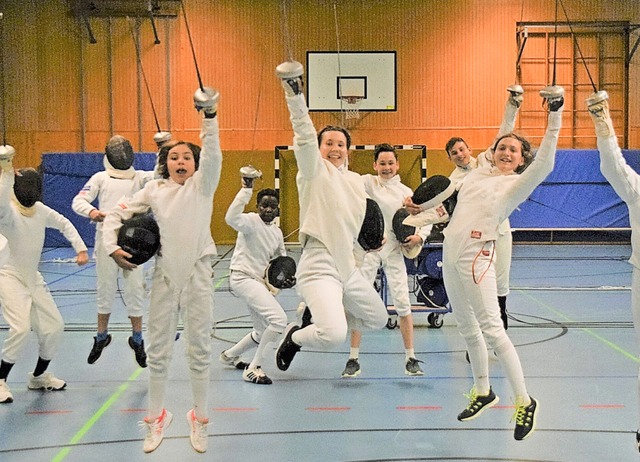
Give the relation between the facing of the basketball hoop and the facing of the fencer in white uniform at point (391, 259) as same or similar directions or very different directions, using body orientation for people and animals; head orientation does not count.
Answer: same or similar directions

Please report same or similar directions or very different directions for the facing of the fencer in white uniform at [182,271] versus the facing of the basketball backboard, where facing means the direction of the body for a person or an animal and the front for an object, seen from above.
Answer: same or similar directions

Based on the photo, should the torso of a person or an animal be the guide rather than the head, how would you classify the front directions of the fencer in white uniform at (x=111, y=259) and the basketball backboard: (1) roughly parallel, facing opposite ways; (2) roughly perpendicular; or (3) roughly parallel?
roughly parallel

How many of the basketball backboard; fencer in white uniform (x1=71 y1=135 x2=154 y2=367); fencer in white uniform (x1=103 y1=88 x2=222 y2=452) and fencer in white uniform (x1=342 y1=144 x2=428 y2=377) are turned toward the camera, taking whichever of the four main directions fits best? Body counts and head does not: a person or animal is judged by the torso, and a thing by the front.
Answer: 4

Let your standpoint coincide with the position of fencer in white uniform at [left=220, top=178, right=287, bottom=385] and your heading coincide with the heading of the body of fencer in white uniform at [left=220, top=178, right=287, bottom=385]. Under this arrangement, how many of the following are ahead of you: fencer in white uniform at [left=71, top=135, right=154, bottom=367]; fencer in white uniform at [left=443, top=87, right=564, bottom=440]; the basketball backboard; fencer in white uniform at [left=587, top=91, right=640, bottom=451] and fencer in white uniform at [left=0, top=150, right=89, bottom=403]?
2

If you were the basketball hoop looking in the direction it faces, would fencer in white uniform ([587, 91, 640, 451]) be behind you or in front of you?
in front

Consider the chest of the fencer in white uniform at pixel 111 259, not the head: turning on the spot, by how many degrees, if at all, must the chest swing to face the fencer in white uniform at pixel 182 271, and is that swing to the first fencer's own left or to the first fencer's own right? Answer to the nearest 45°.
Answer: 0° — they already face them

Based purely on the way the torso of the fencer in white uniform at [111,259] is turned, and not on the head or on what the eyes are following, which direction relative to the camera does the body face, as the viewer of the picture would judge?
toward the camera

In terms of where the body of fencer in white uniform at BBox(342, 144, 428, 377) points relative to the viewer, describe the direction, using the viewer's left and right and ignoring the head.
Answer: facing the viewer

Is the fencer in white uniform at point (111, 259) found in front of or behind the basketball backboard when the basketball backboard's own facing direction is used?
in front

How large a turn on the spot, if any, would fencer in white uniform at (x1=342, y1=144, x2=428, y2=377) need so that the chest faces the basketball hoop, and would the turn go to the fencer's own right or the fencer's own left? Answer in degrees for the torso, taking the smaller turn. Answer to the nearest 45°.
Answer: approximately 180°

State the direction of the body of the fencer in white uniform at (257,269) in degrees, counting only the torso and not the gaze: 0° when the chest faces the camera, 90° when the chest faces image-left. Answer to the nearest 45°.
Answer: approximately 315°

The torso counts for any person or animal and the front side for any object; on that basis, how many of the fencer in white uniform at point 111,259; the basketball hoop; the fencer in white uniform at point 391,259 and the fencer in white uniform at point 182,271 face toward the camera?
4

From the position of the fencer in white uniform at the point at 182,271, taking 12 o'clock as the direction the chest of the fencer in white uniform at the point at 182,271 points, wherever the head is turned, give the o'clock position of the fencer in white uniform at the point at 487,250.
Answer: the fencer in white uniform at the point at 487,250 is roughly at 9 o'clock from the fencer in white uniform at the point at 182,271.

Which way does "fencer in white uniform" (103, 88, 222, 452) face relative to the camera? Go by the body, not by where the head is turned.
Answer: toward the camera

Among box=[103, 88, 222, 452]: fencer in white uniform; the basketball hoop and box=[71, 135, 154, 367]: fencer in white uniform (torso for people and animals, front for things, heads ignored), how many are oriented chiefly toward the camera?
3
